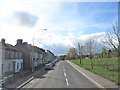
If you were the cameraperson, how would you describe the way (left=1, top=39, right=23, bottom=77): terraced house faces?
facing the viewer and to the right of the viewer
